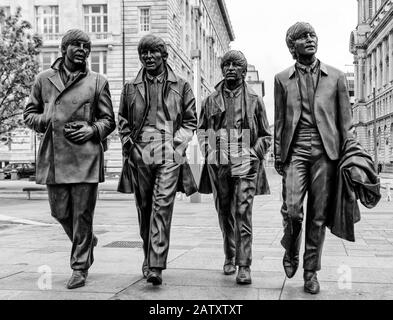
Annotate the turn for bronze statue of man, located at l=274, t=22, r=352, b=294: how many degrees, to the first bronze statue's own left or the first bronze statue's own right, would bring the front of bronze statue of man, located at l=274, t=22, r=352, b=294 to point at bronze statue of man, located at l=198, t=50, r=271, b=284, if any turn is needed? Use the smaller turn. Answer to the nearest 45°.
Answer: approximately 135° to the first bronze statue's own right

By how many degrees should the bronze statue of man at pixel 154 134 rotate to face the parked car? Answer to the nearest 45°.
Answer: approximately 180°

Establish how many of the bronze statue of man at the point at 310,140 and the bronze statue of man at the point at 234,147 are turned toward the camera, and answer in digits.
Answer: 2

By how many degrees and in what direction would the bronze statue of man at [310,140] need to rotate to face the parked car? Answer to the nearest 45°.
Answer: approximately 135° to its right

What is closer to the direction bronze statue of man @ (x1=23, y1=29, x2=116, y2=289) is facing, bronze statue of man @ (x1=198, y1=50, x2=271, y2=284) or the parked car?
the bronze statue of man

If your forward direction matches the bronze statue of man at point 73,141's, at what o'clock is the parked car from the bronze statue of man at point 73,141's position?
The parked car is roughly at 6 o'clock from the bronze statue of man.

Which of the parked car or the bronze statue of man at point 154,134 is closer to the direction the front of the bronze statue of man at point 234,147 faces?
the bronze statue of man

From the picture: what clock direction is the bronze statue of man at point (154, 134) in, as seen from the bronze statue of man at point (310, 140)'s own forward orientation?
the bronze statue of man at point (154, 134) is roughly at 3 o'clock from the bronze statue of man at point (310, 140).

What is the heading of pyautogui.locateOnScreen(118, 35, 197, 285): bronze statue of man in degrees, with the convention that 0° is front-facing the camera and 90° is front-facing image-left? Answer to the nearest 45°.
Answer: approximately 0°
